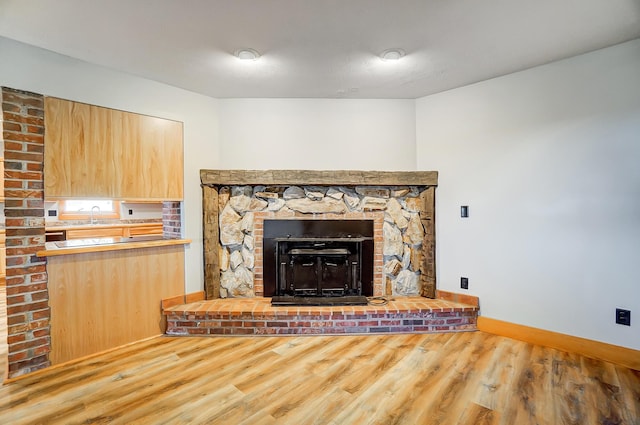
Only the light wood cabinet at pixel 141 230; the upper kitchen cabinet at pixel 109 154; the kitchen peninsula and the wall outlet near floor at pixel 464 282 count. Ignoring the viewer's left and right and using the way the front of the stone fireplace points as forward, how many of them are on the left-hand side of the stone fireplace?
1

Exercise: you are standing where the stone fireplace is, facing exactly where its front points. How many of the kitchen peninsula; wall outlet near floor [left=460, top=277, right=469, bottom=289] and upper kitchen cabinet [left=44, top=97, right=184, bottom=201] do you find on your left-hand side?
1

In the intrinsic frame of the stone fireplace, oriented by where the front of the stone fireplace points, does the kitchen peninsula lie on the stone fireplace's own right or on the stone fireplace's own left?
on the stone fireplace's own right

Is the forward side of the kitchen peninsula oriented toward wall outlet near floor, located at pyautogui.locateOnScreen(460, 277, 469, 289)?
no

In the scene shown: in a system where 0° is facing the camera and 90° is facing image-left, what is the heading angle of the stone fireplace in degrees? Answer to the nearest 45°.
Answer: approximately 0°

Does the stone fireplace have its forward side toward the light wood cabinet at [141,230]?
no

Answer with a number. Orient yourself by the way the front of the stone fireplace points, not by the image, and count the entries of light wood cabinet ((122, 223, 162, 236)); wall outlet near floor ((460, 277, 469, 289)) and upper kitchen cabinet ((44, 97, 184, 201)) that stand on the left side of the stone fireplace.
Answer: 1

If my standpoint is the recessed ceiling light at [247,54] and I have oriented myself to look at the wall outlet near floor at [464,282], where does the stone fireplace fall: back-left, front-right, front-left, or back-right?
front-left
